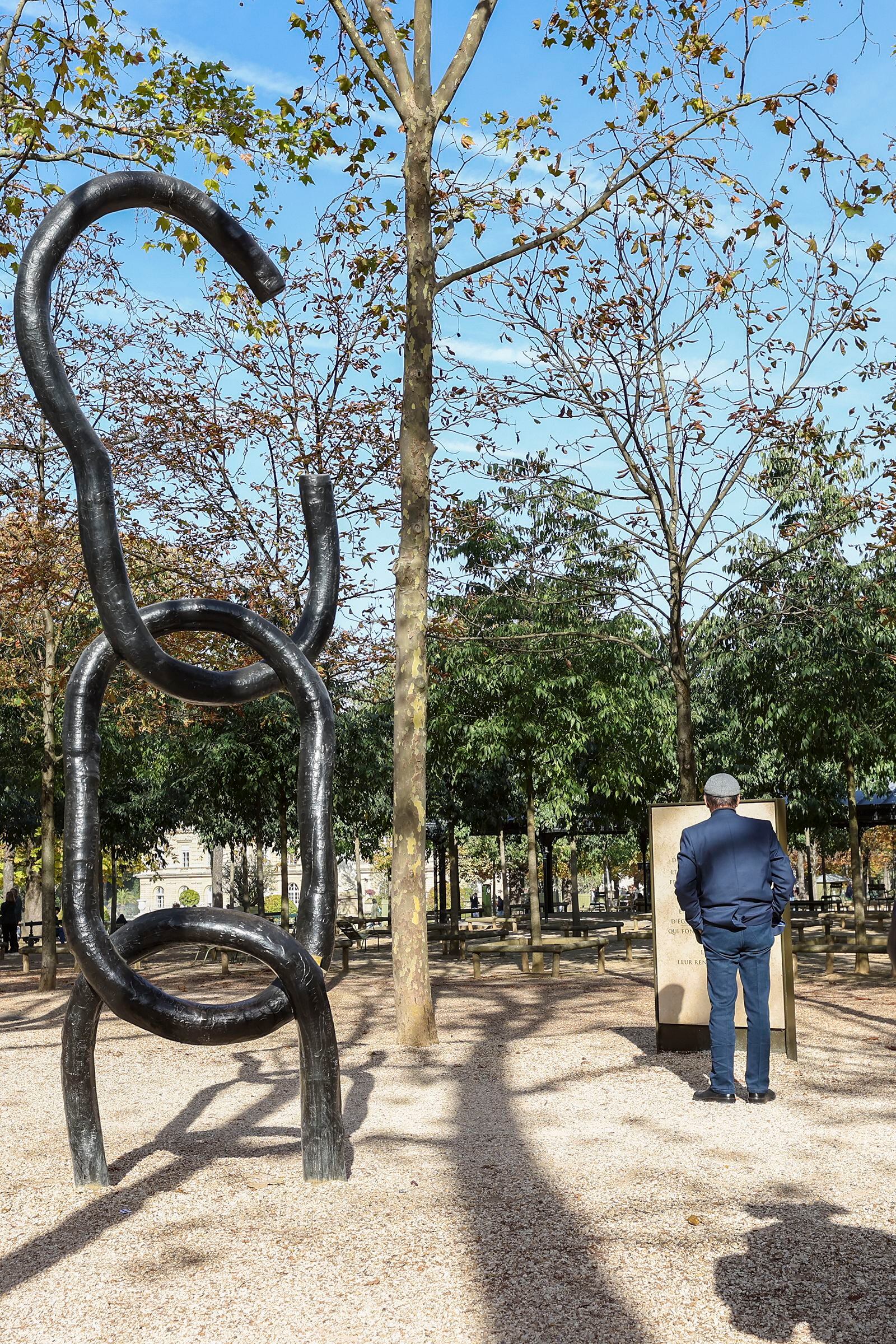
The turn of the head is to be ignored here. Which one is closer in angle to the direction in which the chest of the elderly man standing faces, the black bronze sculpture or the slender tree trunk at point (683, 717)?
the slender tree trunk

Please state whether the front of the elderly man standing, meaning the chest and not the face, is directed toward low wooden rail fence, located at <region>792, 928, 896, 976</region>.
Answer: yes

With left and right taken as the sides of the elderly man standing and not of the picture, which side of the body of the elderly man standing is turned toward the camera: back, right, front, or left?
back

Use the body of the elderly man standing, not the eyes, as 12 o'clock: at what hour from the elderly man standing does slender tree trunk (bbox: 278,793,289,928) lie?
The slender tree trunk is roughly at 11 o'clock from the elderly man standing.

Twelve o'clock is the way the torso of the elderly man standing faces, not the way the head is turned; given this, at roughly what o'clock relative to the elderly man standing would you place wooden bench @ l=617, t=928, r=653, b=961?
The wooden bench is roughly at 12 o'clock from the elderly man standing.

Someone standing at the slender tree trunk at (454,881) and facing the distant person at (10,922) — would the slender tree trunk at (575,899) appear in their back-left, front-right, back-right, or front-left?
back-right

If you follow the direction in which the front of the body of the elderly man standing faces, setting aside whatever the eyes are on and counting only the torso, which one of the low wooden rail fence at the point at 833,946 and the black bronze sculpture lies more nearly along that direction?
the low wooden rail fence

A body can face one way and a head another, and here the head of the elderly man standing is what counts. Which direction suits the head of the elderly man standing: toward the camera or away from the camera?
away from the camera
